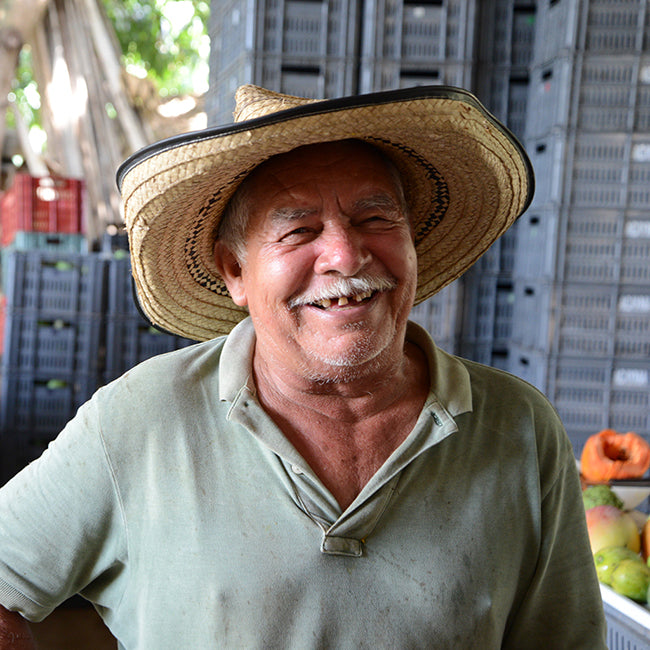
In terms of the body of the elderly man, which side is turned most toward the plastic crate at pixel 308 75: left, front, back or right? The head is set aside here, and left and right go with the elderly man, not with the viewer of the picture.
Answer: back

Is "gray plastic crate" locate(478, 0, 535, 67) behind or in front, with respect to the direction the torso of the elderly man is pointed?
behind

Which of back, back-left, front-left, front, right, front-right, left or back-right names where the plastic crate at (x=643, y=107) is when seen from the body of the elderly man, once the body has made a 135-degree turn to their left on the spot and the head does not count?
front

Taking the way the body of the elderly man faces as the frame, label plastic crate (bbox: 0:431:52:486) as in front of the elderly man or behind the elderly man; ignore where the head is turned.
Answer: behind

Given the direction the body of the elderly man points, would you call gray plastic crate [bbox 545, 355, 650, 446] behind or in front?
behind

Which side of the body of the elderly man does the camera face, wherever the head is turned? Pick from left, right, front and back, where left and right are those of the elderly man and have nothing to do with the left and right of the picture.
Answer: front

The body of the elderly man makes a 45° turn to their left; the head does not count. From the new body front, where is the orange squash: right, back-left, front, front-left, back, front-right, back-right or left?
left

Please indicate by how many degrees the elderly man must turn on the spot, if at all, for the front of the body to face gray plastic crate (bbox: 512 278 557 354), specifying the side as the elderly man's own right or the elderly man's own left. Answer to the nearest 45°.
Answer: approximately 135° to the elderly man's own left

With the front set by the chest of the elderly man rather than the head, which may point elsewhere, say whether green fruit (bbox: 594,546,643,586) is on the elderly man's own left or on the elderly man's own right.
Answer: on the elderly man's own left

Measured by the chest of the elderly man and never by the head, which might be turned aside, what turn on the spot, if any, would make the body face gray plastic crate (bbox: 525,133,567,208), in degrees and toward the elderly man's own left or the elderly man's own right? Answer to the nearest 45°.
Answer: approximately 135° to the elderly man's own left

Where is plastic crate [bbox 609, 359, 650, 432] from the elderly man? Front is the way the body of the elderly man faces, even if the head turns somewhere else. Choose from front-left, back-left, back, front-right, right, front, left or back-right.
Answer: back-left
